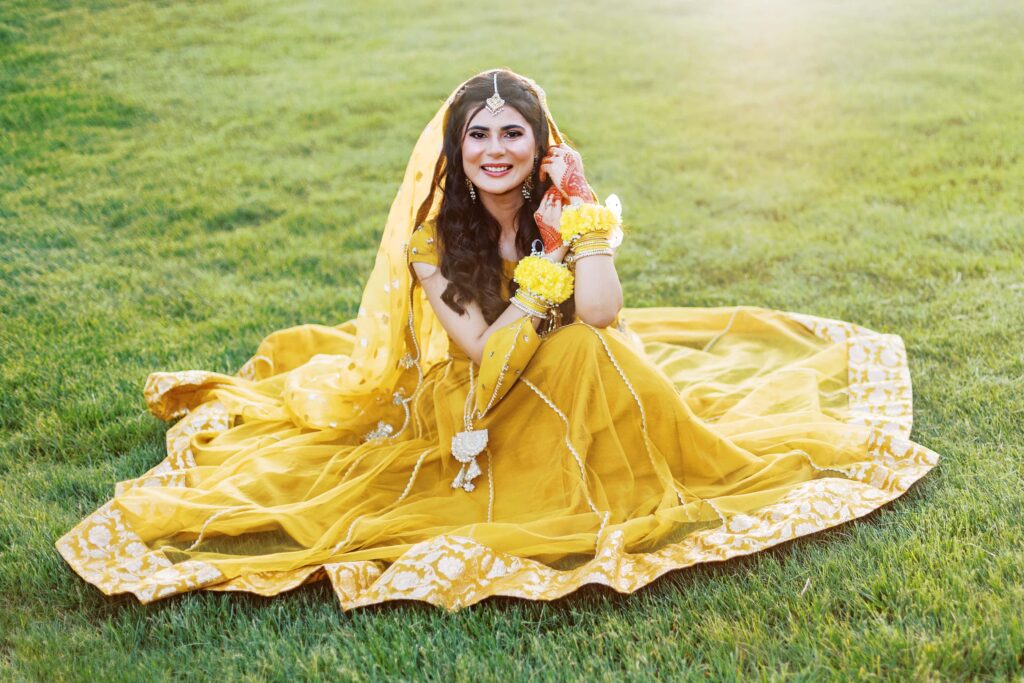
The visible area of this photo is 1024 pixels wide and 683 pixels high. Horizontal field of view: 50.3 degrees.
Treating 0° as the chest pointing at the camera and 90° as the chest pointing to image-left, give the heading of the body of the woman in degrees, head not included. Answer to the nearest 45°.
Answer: approximately 315°

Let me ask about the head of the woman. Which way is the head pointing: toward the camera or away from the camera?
toward the camera
